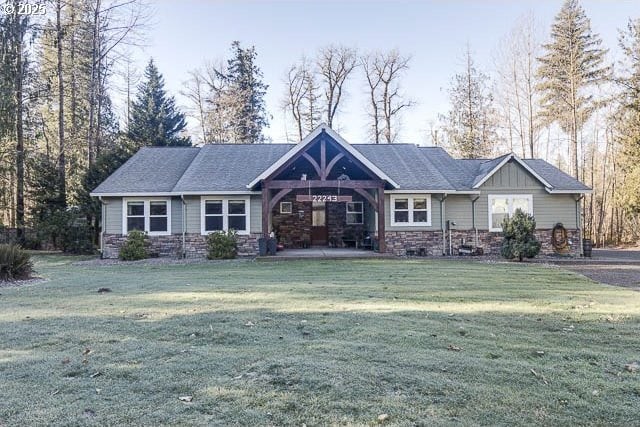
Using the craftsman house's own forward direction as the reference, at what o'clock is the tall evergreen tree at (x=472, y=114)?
The tall evergreen tree is roughly at 7 o'clock from the craftsman house.

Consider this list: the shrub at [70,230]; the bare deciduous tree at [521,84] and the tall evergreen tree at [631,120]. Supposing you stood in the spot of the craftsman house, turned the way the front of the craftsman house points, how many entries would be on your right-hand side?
1

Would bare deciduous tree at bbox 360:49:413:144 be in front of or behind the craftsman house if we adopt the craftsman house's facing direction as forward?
behind

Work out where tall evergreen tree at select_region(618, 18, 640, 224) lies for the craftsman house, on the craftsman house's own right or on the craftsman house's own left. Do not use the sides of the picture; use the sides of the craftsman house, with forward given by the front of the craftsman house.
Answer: on the craftsman house's own left

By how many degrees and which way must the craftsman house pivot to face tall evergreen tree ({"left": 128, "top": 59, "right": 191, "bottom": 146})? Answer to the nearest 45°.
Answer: approximately 135° to its right

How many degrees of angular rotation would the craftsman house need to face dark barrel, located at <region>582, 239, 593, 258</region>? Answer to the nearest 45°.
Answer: approximately 90° to its left

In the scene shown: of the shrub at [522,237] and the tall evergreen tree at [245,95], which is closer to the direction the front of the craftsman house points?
the shrub

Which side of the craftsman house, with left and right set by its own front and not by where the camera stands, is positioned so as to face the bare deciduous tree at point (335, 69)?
back

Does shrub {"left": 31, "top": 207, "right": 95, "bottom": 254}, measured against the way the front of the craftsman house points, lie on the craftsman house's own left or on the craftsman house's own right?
on the craftsman house's own right

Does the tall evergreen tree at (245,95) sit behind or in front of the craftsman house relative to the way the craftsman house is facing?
behind
